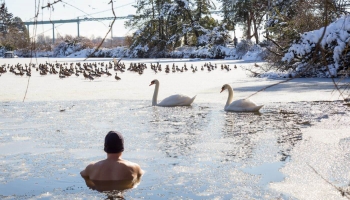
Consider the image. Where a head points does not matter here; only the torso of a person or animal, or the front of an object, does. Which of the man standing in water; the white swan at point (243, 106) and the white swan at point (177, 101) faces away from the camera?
the man standing in water

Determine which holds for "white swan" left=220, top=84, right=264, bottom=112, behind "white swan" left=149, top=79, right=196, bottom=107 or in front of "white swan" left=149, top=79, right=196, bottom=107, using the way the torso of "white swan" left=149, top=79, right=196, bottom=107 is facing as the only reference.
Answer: behind

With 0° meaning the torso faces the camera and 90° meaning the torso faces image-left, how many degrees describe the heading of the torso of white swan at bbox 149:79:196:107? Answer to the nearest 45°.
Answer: approximately 90°

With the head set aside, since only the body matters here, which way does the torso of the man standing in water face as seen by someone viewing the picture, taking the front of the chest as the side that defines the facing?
away from the camera

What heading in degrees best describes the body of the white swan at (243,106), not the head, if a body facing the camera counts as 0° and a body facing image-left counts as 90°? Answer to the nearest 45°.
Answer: approximately 90°

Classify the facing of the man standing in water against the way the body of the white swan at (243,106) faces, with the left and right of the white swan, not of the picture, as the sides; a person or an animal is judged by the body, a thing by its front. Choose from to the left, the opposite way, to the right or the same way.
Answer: to the right

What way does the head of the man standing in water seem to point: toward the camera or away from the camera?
away from the camera

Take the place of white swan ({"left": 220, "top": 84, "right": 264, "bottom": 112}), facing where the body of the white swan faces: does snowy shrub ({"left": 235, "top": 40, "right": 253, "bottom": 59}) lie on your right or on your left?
on your right
